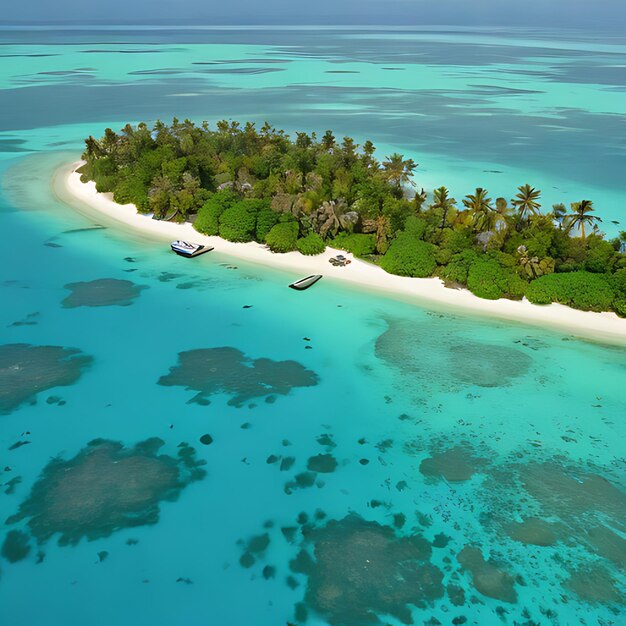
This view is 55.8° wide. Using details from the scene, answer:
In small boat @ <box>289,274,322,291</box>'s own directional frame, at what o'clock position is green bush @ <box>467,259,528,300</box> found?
The green bush is roughly at 2 o'clock from the small boat.

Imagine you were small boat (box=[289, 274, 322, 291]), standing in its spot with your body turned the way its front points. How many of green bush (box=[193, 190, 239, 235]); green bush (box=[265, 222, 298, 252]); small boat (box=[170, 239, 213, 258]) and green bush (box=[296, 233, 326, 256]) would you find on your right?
0

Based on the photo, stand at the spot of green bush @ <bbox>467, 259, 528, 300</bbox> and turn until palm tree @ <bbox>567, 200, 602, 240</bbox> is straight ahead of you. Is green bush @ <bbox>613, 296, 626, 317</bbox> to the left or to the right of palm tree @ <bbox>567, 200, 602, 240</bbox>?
right

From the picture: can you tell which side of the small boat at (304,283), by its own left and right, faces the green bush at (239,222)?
right

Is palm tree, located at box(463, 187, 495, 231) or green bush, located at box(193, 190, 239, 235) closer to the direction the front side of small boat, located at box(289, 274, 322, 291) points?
the palm tree

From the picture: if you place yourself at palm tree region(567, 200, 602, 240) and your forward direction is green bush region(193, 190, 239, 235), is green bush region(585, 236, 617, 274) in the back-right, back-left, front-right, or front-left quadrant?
back-left

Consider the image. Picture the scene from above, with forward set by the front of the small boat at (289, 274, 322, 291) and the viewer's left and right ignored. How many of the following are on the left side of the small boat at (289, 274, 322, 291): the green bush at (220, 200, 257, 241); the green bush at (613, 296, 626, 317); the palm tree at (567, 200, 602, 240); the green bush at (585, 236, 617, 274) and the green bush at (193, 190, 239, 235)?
2

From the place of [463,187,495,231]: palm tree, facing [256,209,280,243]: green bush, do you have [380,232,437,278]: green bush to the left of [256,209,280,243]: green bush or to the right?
left

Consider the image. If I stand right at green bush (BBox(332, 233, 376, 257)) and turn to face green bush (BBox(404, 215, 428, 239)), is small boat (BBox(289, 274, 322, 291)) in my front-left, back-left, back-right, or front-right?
back-right

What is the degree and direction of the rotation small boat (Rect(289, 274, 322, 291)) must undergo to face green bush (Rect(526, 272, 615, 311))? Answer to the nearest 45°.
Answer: approximately 45° to its right

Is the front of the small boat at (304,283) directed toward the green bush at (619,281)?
no

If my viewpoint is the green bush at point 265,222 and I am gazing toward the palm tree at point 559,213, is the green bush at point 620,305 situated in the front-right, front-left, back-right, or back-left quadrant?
front-right

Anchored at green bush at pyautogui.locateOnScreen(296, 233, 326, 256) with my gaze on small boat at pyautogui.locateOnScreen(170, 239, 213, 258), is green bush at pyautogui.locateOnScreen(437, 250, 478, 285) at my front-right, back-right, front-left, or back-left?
back-left

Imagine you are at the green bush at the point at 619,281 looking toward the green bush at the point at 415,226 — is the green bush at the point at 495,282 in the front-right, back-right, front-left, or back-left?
front-left

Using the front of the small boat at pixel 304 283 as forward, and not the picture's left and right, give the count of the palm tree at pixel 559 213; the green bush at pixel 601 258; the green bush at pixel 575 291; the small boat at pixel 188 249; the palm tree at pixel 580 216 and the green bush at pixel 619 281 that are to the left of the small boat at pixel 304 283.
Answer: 1

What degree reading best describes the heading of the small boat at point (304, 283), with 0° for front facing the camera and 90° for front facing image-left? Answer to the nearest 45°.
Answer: approximately 225°
